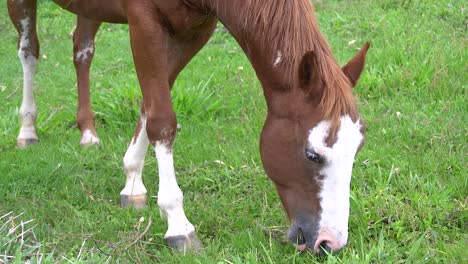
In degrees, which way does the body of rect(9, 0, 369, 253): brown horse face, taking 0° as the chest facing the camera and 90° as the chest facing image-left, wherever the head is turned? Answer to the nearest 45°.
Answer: approximately 315°
